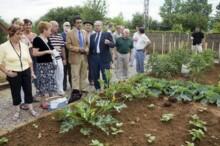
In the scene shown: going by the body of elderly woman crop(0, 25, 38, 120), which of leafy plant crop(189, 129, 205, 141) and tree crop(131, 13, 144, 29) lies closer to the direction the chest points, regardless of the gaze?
the leafy plant

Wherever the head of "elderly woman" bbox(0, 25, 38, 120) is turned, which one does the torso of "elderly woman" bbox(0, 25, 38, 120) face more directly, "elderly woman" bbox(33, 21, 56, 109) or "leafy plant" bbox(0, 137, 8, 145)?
the leafy plant

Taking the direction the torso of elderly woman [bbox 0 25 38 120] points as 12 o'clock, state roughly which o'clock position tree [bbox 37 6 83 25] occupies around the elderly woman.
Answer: The tree is roughly at 8 o'clock from the elderly woman.

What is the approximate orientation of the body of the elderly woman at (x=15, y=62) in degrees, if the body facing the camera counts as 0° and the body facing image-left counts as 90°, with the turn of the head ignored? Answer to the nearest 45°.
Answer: approximately 315°

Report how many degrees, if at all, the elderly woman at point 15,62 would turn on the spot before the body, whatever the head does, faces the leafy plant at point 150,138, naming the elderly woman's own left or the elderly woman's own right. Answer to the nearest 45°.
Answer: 0° — they already face it

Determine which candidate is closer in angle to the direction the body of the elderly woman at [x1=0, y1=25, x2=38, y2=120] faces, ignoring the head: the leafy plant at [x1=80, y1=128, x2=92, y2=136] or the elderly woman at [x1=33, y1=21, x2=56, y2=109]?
the leafy plant

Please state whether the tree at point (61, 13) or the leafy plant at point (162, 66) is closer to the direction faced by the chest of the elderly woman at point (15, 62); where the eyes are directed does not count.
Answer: the leafy plant
